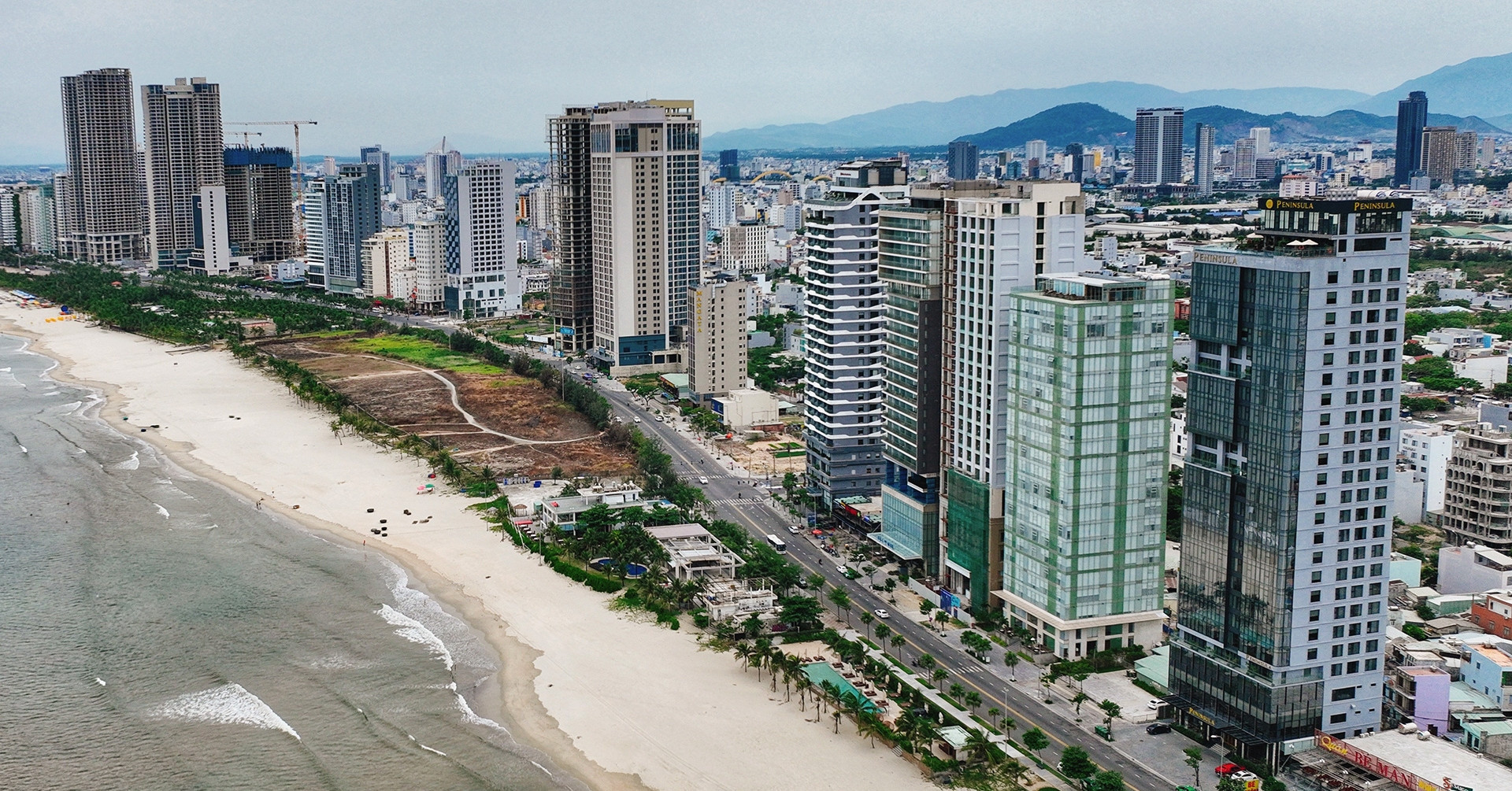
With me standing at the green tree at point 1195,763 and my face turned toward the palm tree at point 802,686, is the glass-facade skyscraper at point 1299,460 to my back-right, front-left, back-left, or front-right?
back-right

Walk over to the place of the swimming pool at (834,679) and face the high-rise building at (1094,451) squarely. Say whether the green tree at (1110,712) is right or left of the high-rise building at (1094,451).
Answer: right

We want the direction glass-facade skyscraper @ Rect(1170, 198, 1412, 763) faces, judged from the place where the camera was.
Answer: facing the viewer and to the left of the viewer

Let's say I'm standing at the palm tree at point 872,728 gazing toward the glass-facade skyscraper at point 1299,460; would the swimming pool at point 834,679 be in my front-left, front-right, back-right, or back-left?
back-left

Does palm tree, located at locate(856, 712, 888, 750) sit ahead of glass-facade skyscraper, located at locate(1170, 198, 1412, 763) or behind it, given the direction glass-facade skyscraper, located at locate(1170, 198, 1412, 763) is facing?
ahead

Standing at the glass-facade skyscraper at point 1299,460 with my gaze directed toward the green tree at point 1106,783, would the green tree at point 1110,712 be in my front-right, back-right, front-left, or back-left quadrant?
front-right

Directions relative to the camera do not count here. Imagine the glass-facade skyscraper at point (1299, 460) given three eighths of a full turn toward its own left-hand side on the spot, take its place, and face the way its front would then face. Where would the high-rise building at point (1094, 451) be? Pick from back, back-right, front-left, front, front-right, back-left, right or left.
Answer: back-left

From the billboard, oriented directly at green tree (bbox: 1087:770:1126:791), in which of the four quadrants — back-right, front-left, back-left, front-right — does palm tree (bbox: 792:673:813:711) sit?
front-right

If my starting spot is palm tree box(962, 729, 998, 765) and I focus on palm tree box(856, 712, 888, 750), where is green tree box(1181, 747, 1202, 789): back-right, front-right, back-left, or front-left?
back-right

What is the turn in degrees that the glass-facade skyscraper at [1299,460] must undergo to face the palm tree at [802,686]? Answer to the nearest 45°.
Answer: approximately 45° to its right

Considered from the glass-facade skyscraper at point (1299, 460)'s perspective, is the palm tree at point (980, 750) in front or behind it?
in front
